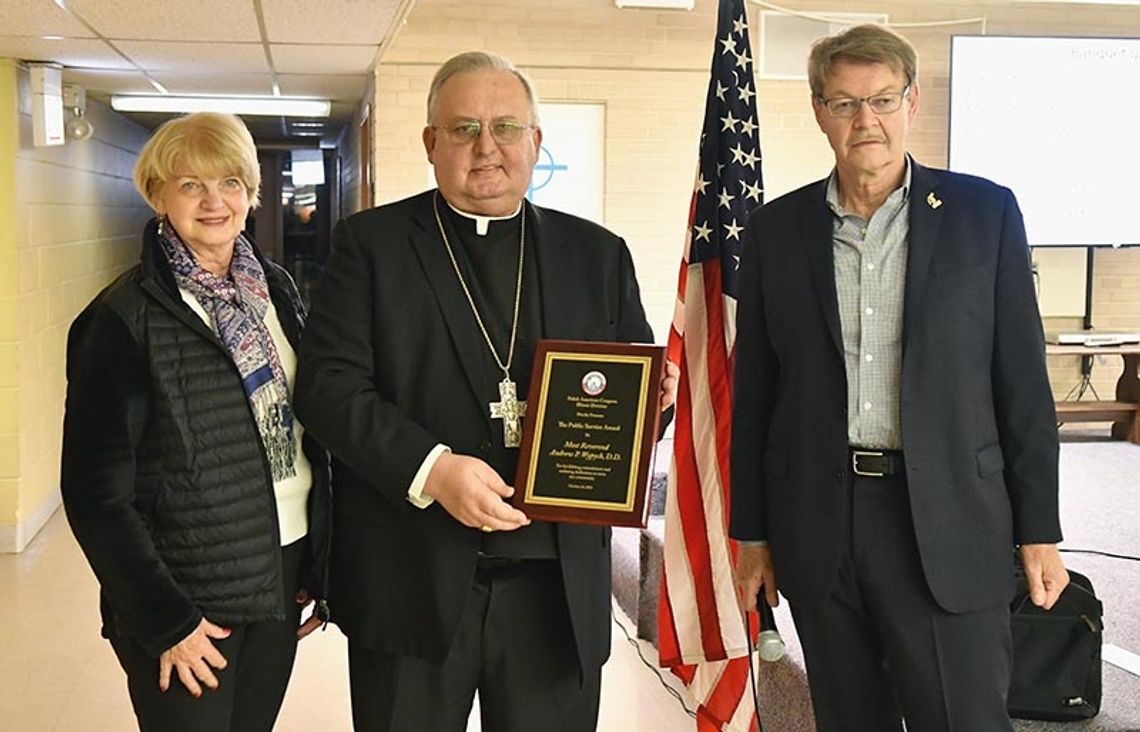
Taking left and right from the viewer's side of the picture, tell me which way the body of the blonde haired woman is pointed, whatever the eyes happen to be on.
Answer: facing the viewer and to the right of the viewer

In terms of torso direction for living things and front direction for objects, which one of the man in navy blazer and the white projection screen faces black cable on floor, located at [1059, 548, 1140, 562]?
the white projection screen

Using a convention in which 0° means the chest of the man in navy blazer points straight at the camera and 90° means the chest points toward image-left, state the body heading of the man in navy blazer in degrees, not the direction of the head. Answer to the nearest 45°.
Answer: approximately 0°

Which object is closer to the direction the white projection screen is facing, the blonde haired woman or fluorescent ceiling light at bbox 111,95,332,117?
the blonde haired woman

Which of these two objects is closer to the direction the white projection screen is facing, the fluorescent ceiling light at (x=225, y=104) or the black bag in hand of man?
the black bag in hand of man

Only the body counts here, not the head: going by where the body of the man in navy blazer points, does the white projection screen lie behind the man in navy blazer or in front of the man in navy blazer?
behind

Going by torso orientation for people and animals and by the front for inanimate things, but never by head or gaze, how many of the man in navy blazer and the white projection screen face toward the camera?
2

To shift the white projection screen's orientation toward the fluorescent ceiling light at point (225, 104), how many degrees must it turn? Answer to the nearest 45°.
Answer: approximately 90° to its right

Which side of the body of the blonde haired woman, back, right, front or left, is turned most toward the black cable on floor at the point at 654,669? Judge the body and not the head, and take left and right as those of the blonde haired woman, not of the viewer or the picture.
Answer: left

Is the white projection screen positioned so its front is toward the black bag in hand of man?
yes

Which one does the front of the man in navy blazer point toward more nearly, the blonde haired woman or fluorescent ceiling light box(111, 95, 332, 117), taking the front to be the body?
the blonde haired woman

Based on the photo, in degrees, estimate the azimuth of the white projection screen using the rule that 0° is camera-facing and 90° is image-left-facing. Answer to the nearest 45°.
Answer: approximately 0°
